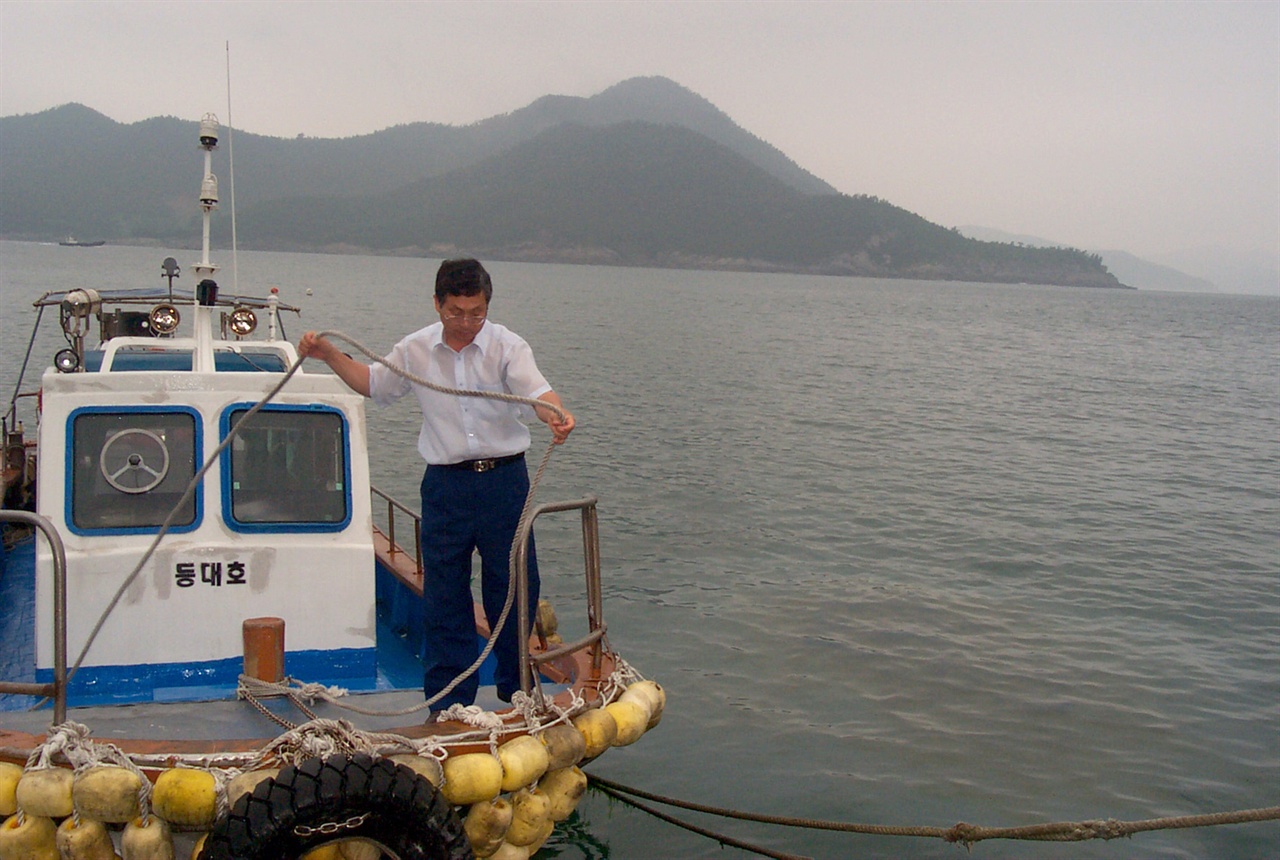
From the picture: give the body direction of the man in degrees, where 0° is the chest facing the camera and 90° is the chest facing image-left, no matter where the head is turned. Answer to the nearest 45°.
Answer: approximately 0°

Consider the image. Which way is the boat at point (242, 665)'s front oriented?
toward the camera

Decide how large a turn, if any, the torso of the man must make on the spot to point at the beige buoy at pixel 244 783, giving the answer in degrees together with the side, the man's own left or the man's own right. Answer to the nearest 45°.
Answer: approximately 45° to the man's own right

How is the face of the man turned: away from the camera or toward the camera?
toward the camera
